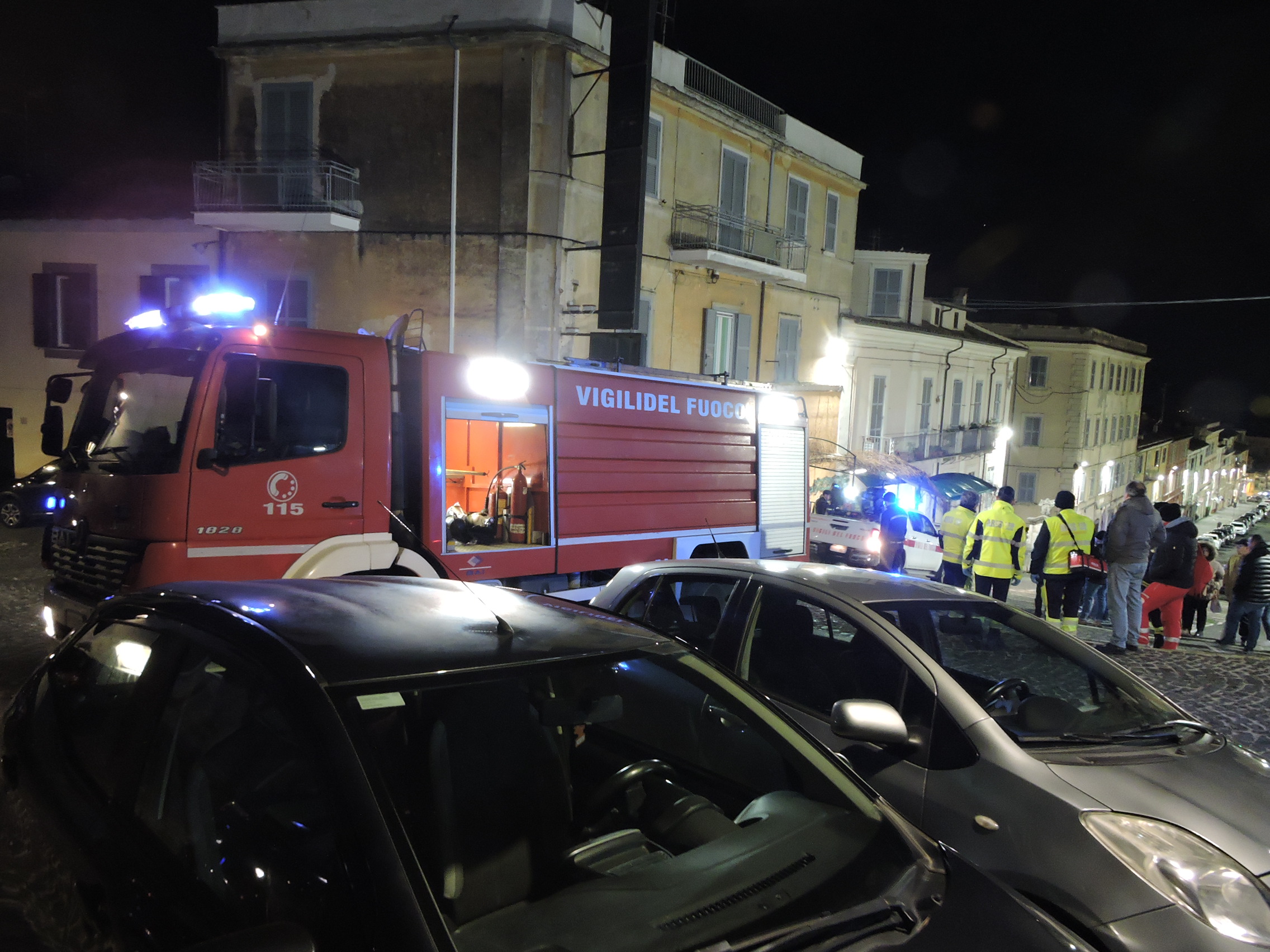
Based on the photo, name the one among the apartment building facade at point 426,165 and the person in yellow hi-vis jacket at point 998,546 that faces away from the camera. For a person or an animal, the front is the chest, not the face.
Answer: the person in yellow hi-vis jacket

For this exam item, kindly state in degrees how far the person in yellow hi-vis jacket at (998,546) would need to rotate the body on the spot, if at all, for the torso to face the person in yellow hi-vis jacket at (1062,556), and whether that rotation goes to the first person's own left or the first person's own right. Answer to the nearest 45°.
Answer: approximately 90° to the first person's own right

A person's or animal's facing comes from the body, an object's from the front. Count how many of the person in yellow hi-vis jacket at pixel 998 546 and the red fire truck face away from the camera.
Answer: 1

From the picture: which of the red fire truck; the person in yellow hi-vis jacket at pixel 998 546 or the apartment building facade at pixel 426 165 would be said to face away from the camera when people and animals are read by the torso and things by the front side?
the person in yellow hi-vis jacket

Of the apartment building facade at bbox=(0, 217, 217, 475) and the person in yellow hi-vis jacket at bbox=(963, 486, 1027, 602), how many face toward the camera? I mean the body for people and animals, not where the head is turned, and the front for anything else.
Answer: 1

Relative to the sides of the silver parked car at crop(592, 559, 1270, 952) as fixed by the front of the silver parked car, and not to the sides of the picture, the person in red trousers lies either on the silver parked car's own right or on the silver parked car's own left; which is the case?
on the silver parked car's own left

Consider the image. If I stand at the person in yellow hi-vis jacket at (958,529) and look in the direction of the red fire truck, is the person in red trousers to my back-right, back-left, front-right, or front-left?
back-left

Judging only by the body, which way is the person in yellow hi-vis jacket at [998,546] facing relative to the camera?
away from the camera

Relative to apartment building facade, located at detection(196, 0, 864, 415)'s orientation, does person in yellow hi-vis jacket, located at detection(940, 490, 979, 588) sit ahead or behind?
ahead

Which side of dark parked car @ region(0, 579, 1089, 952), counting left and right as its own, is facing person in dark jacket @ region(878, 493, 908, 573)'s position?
left

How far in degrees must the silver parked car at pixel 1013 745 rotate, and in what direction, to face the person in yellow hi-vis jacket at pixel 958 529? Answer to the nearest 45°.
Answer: approximately 135° to its left
